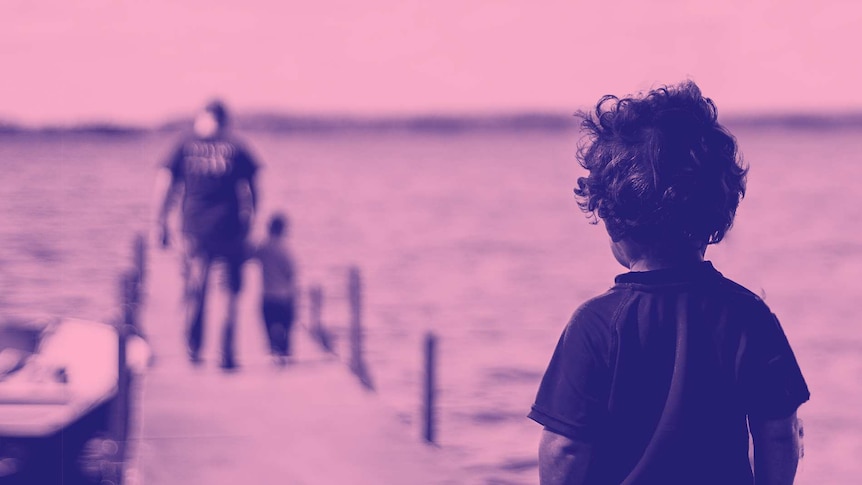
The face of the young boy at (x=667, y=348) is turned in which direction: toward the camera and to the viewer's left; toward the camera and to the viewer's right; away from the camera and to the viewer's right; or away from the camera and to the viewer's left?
away from the camera and to the viewer's left

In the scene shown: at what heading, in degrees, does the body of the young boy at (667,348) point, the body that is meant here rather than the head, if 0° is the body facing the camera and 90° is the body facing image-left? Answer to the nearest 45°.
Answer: approximately 180°

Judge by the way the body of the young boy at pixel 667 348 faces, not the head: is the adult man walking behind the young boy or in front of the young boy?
in front

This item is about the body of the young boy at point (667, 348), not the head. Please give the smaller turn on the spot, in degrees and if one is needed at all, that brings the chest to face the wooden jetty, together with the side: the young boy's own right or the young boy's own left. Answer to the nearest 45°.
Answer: approximately 45° to the young boy's own left

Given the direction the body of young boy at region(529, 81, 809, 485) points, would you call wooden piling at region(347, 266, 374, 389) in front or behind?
in front
